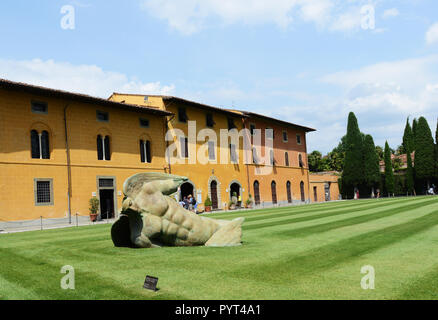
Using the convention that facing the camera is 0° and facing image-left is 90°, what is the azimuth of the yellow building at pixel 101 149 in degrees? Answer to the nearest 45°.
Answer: approximately 315°

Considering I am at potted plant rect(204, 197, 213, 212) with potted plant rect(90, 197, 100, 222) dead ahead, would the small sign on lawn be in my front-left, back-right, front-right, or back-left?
front-left

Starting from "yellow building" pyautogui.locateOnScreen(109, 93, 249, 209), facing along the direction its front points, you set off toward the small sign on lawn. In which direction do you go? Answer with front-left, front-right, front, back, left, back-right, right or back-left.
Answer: front-right

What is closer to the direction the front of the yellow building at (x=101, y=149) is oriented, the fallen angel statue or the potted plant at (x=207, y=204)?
the fallen angel statue

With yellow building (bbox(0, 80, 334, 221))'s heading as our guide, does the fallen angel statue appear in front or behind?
in front

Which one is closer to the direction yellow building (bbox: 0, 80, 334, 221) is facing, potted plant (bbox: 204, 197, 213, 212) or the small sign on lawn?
the small sign on lawn

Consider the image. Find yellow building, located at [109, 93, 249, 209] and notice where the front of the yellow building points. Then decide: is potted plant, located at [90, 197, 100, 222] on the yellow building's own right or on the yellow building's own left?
on the yellow building's own right

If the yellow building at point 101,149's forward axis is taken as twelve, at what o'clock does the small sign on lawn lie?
The small sign on lawn is roughly at 1 o'clock from the yellow building.
